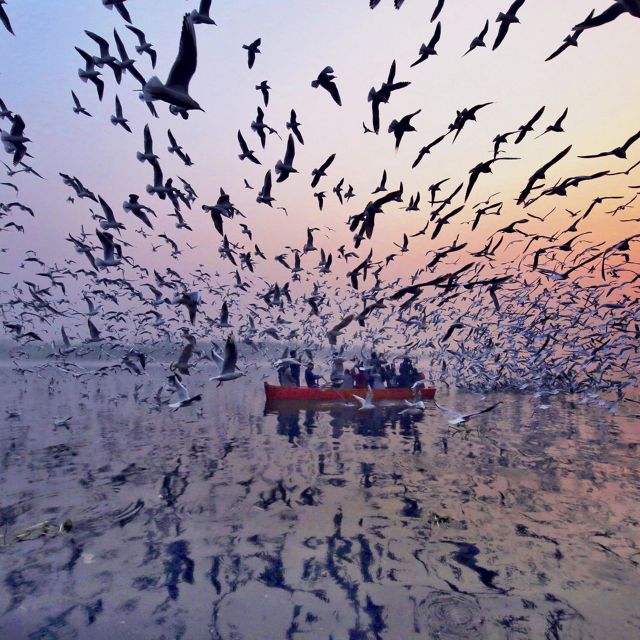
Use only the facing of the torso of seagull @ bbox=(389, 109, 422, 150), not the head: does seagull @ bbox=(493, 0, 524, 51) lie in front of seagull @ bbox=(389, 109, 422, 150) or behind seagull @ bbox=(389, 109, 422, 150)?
in front

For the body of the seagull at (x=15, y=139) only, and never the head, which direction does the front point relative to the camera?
to the viewer's right

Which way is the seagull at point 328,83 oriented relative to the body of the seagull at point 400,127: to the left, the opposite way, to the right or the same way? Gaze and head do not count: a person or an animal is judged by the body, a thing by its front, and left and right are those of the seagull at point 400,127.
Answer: the same way

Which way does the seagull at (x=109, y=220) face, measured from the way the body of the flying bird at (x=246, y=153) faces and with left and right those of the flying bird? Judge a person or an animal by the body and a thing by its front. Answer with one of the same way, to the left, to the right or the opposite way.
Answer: the same way

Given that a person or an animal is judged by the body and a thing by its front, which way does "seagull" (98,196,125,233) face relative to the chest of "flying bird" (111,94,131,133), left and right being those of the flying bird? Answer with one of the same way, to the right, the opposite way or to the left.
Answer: the same way

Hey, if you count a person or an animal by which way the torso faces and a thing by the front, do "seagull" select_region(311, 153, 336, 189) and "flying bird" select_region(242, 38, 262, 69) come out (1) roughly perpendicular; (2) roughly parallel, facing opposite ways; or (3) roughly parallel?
roughly parallel

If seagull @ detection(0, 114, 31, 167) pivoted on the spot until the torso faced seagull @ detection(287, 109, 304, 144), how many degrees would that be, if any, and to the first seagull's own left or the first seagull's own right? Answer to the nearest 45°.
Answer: approximately 45° to the first seagull's own right
